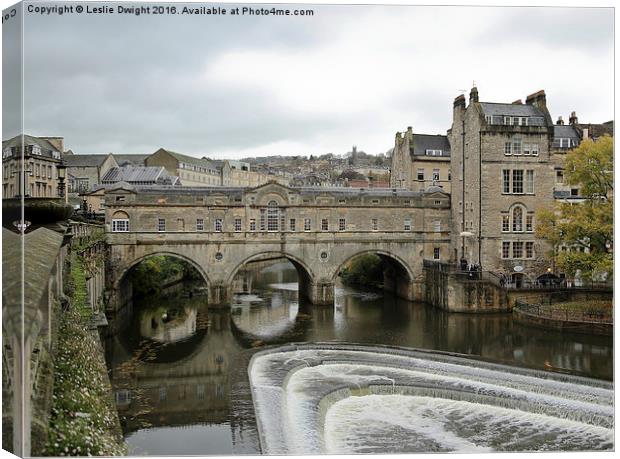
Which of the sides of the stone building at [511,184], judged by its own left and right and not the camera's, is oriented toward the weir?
front

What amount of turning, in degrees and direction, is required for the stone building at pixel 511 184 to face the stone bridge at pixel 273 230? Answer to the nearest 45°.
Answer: approximately 90° to its right

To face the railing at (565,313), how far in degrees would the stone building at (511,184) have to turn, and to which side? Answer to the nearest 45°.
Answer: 0° — it already faces it

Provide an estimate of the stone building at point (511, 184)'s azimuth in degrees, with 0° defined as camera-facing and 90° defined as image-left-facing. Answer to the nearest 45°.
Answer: approximately 0°
